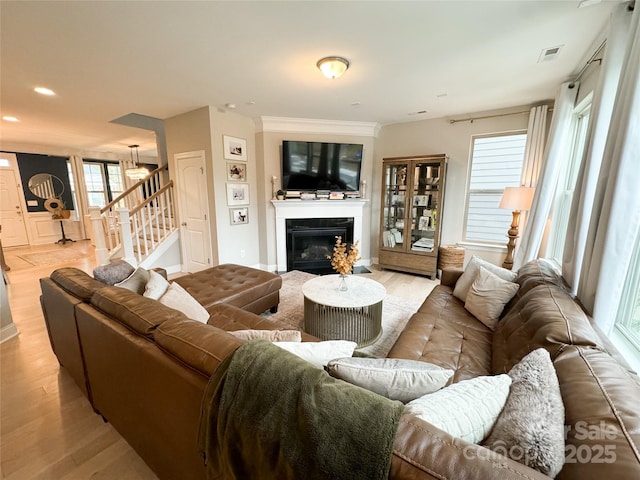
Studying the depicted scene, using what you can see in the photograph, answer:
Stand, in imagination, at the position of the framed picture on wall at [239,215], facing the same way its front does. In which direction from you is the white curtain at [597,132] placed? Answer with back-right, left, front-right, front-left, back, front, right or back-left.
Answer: front

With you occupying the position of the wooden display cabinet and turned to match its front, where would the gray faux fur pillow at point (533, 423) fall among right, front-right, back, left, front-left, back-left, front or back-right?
front-left

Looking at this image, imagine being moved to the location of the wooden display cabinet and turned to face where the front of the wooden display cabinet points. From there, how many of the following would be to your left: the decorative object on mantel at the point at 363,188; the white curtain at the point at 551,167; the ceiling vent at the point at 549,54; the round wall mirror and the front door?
2

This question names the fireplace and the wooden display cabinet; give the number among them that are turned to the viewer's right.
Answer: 0

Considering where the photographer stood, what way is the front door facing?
facing the viewer and to the right of the viewer

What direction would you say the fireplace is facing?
toward the camera

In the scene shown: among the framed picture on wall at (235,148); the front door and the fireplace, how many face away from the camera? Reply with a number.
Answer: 0

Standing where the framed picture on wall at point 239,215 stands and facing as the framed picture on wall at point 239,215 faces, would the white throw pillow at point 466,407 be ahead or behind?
ahead

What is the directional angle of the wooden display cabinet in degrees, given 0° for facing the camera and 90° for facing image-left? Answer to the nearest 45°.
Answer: approximately 45°

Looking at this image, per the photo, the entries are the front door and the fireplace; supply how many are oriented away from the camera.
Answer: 0

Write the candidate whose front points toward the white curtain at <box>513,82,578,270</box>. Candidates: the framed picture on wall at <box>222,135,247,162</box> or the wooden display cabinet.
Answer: the framed picture on wall

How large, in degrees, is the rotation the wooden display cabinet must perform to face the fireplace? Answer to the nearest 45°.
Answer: approximately 45° to its right

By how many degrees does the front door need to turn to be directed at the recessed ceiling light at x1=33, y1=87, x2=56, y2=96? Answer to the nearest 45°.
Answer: approximately 45° to its right

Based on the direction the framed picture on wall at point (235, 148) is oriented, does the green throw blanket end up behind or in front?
in front

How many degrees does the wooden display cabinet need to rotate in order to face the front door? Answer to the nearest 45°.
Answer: approximately 45° to its right

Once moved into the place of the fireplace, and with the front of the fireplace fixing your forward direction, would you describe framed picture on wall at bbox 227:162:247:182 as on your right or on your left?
on your right

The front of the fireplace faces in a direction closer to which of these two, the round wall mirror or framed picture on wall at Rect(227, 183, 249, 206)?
the framed picture on wall
